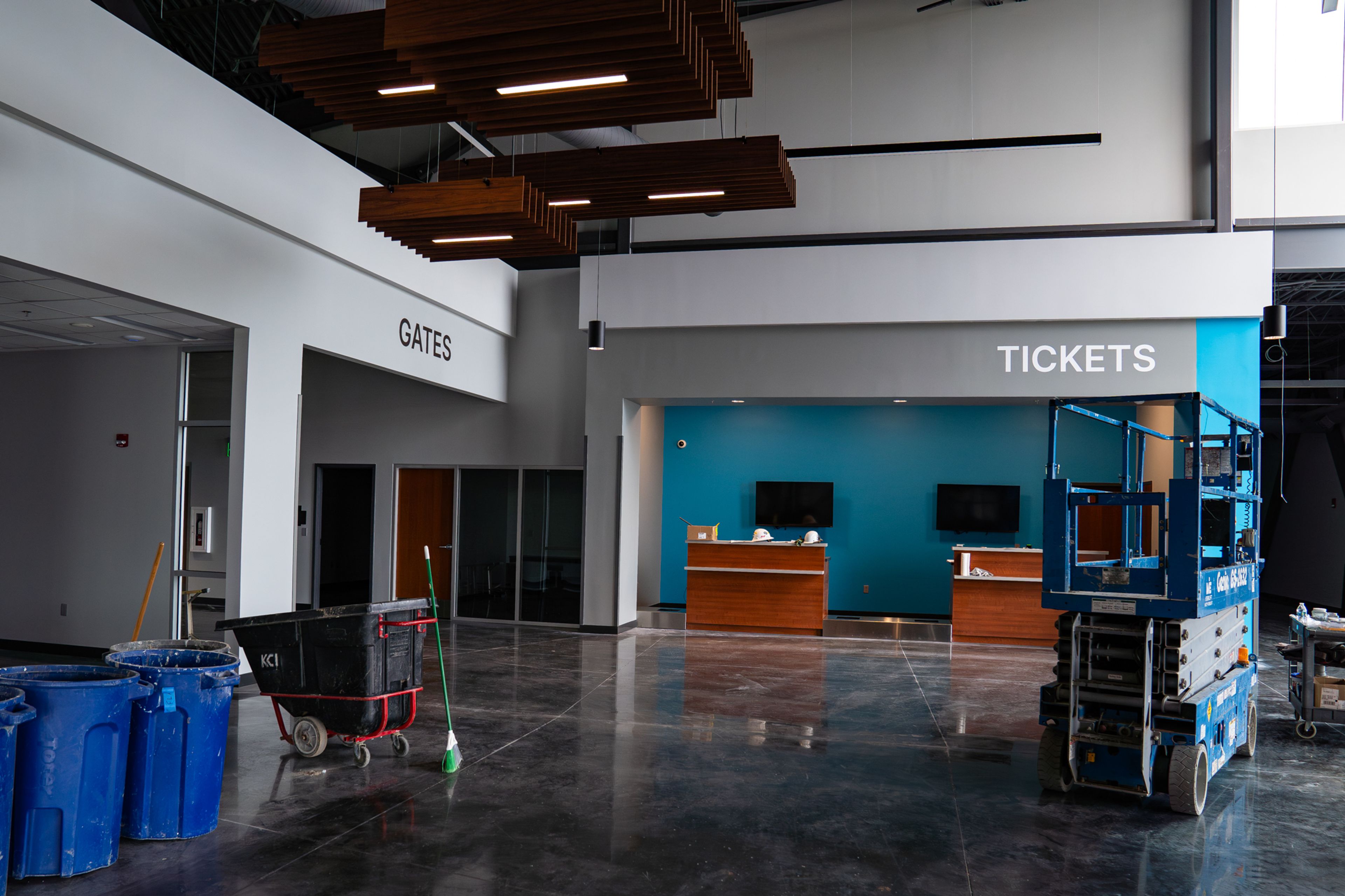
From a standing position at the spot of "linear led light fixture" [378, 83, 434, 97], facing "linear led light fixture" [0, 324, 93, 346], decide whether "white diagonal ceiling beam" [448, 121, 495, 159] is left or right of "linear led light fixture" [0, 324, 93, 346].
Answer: right

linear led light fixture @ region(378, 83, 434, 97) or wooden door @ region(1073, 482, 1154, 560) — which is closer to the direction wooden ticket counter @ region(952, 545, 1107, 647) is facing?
the linear led light fixture

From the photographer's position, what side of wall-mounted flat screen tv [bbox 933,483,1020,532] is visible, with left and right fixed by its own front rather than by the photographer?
front

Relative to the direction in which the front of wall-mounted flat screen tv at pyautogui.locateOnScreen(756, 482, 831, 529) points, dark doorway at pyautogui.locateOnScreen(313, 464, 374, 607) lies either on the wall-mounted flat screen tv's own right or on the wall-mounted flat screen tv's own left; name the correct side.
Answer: on the wall-mounted flat screen tv's own right

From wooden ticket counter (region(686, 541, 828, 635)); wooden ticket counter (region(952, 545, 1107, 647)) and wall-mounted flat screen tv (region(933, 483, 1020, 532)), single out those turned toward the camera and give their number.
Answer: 3

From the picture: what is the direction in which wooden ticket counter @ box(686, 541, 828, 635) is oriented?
toward the camera

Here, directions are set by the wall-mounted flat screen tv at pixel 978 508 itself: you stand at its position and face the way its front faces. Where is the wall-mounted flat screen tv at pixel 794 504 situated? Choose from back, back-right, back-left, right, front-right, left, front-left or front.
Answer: right

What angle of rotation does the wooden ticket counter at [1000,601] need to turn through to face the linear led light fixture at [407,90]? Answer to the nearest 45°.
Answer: approximately 45° to its right

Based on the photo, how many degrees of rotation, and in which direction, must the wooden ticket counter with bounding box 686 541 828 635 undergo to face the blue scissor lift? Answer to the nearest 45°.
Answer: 0° — it already faces it

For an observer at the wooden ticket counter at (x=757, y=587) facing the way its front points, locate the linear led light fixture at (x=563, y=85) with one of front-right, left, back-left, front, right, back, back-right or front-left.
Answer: front

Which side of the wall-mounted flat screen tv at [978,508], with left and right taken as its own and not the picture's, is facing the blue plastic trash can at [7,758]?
front

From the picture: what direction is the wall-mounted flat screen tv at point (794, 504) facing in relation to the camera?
toward the camera
